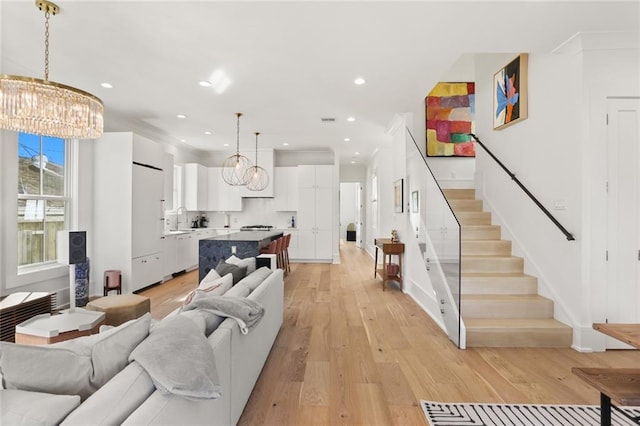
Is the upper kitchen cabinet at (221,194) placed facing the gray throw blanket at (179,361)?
yes

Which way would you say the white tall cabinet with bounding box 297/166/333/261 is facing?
toward the camera

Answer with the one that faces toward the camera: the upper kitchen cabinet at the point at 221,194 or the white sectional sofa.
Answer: the upper kitchen cabinet

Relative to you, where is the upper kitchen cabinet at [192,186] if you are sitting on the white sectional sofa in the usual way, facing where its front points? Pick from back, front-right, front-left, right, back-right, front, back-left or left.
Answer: front-right

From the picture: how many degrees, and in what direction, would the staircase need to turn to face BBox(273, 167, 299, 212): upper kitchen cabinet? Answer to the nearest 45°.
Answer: approximately 135° to its right

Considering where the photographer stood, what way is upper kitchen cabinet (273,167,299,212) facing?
facing the viewer

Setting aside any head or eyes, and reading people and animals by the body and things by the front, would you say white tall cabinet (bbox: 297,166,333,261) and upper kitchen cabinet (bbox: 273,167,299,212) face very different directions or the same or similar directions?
same or similar directions

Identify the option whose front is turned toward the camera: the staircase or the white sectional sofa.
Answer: the staircase

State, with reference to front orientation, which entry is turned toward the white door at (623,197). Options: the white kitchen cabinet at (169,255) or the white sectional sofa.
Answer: the white kitchen cabinet

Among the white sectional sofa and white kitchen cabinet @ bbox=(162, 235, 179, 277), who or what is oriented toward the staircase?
the white kitchen cabinet

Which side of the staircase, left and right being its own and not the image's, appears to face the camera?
front

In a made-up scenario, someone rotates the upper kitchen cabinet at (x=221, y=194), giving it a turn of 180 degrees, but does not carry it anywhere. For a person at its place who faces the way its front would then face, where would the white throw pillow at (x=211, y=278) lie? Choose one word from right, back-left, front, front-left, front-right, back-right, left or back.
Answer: back

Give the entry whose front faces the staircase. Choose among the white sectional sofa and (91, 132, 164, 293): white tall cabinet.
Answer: the white tall cabinet

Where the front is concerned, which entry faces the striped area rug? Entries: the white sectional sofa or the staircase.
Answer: the staircase

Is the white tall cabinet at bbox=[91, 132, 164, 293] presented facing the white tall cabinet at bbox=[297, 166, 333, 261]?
no

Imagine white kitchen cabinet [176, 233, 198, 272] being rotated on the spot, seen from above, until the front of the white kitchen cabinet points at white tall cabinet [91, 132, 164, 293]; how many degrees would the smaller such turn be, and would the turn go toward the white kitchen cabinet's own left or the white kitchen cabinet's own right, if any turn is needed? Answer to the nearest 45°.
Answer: approximately 90° to the white kitchen cabinet's own right

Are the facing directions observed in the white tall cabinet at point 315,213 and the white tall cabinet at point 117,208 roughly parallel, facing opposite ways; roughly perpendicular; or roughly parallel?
roughly perpendicular

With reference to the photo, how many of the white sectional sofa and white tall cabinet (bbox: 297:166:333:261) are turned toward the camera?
1

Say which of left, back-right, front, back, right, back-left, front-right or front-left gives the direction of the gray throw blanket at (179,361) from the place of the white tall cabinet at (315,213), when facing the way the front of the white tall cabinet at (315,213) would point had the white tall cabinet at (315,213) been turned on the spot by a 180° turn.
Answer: back

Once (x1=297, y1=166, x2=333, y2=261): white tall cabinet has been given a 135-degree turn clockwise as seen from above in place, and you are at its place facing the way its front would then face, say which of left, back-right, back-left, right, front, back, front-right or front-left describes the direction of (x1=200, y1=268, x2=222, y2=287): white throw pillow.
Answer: back-left
